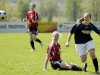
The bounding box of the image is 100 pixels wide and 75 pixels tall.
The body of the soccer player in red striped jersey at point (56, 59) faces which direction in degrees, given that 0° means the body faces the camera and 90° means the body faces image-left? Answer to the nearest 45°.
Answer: approximately 315°

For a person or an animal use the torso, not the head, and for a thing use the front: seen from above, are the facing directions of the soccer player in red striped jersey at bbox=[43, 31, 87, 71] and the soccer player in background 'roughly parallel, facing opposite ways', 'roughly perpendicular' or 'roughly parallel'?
roughly perpendicular

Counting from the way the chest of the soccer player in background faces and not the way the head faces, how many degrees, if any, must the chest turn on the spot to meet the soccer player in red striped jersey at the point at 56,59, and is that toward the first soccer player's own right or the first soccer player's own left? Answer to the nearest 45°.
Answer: approximately 45° to the first soccer player's own left

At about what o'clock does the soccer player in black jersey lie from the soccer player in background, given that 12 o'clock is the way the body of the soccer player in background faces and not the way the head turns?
The soccer player in black jersey is roughly at 10 o'clock from the soccer player in background.

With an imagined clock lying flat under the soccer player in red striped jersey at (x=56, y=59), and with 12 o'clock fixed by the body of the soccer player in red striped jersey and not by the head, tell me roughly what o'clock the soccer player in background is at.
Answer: The soccer player in background is roughly at 7 o'clock from the soccer player in red striped jersey.

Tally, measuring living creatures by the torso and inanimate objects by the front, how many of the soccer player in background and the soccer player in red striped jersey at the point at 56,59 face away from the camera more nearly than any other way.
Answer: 0

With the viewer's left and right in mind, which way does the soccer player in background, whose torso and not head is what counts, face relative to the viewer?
facing the viewer and to the left of the viewer
